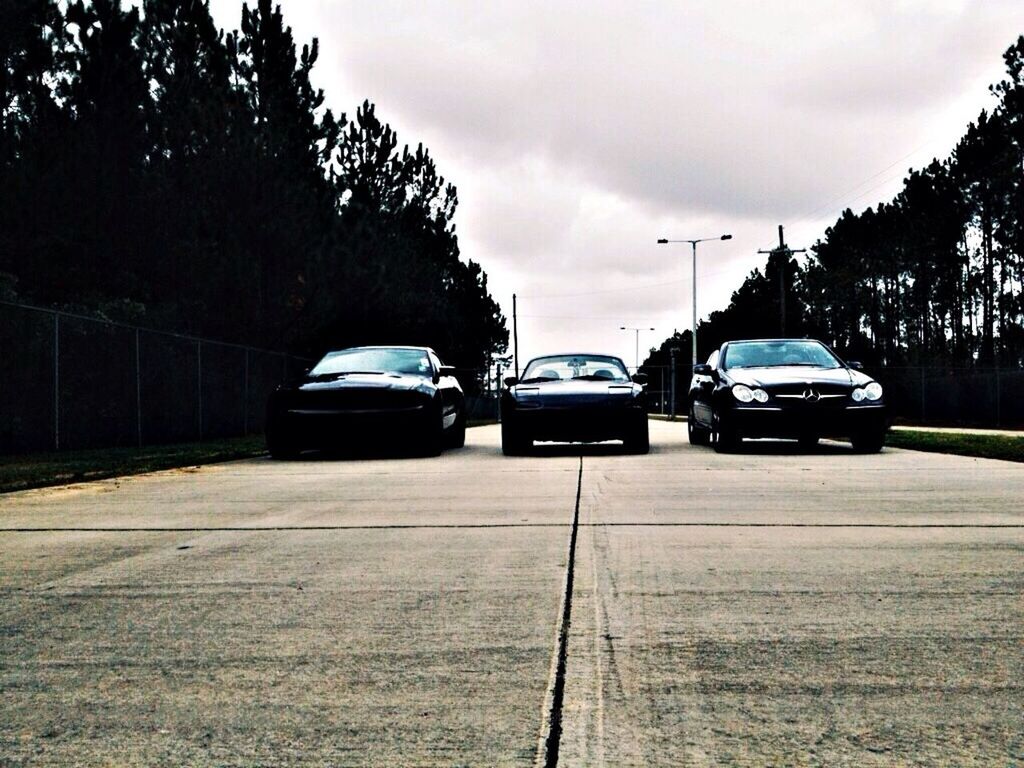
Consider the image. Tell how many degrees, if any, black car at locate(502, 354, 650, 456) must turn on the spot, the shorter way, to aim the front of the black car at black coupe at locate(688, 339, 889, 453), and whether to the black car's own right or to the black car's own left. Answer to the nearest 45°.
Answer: approximately 90° to the black car's own left

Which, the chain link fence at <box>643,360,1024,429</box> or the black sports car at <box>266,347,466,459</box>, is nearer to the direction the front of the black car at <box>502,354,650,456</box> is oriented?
the black sports car

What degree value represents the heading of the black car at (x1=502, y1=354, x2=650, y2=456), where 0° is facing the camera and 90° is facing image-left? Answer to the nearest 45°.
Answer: approximately 0°

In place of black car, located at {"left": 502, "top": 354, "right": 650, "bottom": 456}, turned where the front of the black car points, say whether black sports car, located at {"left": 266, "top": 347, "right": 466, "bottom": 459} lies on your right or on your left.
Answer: on your right

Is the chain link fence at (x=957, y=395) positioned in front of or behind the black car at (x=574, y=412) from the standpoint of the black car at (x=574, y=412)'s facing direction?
behind

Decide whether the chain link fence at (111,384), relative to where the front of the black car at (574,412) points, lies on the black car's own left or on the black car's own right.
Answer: on the black car's own right

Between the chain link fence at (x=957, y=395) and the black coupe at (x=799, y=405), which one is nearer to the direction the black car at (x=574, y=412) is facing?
the black coupe

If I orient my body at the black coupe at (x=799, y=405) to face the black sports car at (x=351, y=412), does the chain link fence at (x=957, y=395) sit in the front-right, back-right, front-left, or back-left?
back-right
